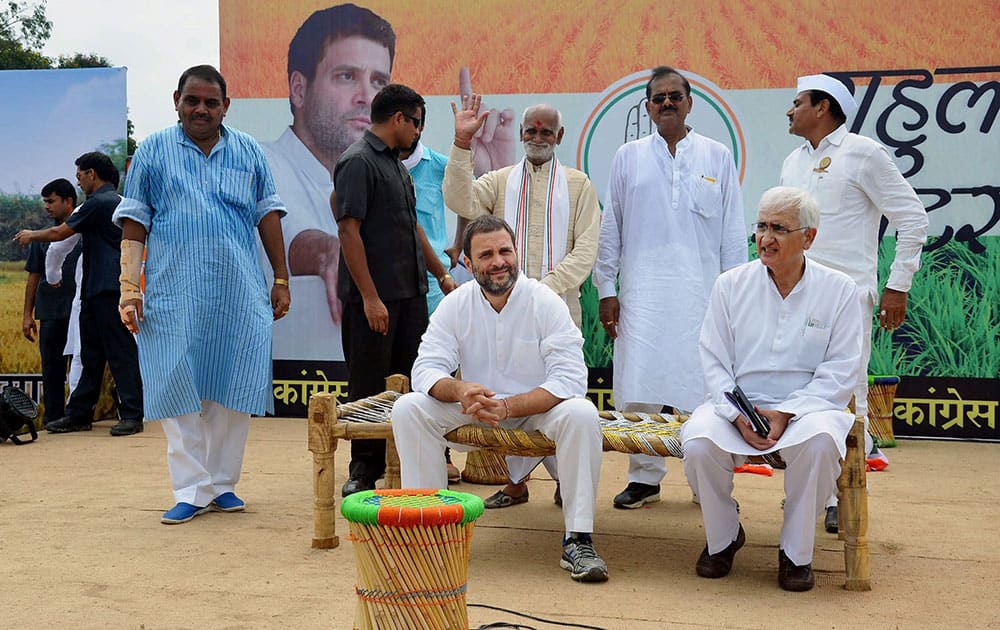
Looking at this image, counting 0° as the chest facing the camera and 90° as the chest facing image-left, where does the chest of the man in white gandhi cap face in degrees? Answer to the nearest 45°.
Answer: approximately 45°

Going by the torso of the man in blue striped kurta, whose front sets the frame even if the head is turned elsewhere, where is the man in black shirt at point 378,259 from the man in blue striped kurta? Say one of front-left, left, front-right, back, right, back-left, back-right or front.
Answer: left

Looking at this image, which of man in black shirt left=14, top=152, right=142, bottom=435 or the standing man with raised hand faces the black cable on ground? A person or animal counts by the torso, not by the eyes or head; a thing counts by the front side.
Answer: the standing man with raised hand

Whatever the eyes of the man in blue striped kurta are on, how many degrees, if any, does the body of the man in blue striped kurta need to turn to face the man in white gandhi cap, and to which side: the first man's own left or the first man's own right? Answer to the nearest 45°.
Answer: approximately 90° to the first man's own left

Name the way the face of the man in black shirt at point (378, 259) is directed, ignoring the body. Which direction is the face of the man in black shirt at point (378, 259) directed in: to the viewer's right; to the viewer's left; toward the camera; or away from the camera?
to the viewer's right

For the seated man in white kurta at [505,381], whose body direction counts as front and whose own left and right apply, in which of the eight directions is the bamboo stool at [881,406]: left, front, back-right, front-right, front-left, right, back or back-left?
back-left

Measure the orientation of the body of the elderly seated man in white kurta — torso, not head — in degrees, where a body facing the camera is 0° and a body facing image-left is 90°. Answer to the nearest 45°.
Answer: approximately 0°

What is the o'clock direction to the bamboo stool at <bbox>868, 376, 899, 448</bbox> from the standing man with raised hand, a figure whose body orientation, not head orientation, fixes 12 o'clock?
The bamboo stool is roughly at 8 o'clock from the standing man with raised hand.

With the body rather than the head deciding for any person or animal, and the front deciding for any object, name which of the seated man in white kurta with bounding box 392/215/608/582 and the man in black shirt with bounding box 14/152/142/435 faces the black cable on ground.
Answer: the seated man in white kurta

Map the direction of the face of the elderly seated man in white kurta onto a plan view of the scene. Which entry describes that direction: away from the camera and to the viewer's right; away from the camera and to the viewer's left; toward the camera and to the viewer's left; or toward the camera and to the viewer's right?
toward the camera and to the viewer's left

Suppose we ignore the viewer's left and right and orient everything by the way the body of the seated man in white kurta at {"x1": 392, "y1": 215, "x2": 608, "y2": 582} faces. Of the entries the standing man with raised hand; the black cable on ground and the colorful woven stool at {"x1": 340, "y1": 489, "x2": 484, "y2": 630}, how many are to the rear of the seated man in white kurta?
1
